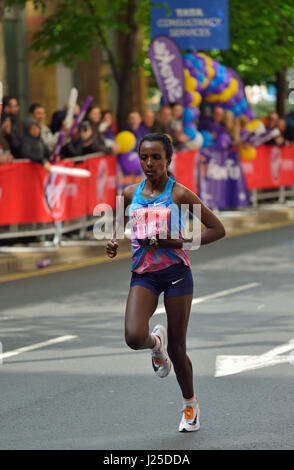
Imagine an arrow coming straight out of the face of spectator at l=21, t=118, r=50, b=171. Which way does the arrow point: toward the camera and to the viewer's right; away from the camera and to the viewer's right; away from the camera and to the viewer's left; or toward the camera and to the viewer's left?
toward the camera and to the viewer's right

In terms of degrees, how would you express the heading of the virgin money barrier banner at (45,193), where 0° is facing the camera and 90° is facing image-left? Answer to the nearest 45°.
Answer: approximately 315°

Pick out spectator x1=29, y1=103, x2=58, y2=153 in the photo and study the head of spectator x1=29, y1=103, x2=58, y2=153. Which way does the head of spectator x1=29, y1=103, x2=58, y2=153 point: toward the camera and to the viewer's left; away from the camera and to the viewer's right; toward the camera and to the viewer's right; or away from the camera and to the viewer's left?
toward the camera and to the viewer's right

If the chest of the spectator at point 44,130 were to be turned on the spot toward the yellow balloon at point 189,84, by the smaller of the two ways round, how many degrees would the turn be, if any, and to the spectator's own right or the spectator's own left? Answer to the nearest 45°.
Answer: approximately 90° to the spectator's own left

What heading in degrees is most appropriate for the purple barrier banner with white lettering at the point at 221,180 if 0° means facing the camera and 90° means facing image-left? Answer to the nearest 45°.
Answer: approximately 0°

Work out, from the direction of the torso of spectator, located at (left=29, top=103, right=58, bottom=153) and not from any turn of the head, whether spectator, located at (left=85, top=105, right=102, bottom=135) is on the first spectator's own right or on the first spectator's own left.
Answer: on the first spectator's own left

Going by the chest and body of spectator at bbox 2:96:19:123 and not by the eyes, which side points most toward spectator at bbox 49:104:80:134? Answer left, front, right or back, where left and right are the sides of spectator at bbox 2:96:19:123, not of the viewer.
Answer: left
